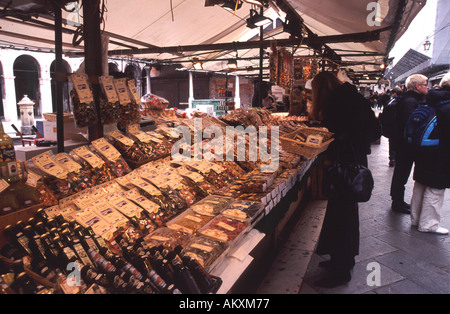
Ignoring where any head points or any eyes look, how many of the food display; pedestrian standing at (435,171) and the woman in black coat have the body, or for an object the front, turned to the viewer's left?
1

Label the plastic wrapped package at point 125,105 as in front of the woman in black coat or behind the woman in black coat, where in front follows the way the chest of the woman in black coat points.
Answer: in front

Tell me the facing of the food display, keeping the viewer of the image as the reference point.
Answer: facing the viewer and to the right of the viewer

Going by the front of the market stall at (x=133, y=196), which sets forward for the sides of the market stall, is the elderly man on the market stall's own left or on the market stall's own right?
on the market stall's own left

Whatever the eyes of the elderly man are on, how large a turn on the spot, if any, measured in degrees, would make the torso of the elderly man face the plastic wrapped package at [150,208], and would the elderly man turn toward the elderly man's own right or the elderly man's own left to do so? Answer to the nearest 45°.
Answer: approximately 90° to the elderly man's own right

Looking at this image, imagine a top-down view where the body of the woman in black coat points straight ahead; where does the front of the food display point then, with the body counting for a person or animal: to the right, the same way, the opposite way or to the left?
the opposite way

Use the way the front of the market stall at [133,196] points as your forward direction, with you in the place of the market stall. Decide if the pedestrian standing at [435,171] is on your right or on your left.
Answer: on your left

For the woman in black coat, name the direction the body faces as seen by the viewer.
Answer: to the viewer's left

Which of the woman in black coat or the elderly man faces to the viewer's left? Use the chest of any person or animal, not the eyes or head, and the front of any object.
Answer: the woman in black coat
